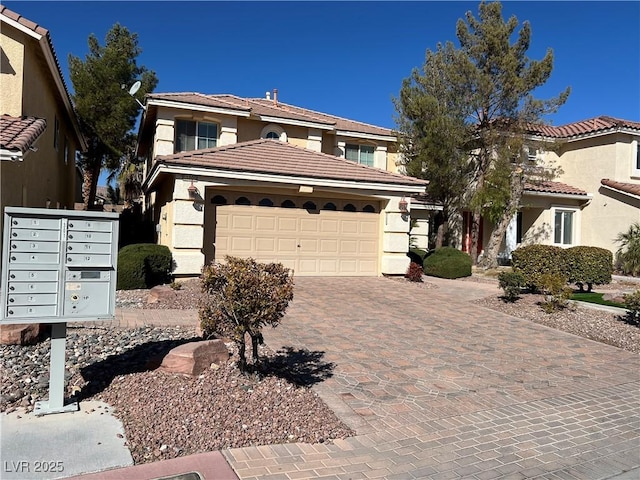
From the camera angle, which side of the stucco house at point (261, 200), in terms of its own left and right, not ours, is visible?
front

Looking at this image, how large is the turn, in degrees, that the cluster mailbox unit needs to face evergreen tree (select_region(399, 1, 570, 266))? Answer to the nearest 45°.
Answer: approximately 135° to its left

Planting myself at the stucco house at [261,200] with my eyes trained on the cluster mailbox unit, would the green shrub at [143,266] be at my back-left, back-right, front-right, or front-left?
front-right

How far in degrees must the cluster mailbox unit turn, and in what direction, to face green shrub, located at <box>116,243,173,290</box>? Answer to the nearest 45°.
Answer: approximately 180°

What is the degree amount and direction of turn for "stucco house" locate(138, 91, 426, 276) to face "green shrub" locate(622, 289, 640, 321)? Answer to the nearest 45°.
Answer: approximately 45° to its left

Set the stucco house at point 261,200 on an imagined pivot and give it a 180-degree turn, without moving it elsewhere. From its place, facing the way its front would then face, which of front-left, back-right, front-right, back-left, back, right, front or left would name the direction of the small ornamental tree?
back

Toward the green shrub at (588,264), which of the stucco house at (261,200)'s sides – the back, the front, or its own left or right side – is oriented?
left

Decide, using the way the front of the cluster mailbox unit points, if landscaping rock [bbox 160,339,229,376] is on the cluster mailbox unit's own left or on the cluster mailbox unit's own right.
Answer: on the cluster mailbox unit's own left

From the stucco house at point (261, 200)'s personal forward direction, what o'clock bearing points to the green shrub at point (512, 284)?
The green shrub is roughly at 10 o'clock from the stucco house.

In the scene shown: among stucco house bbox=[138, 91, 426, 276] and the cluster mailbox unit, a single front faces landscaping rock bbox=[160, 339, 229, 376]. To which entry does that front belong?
the stucco house

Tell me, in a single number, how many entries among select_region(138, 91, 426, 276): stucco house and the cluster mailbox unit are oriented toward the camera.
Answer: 2

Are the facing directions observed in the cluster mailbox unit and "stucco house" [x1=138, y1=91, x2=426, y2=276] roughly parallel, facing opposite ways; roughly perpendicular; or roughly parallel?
roughly parallel

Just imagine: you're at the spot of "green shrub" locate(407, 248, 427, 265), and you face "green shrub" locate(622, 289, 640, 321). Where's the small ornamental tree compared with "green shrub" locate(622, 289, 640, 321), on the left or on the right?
right

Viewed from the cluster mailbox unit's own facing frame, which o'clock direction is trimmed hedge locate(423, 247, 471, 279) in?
The trimmed hedge is roughly at 8 o'clock from the cluster mailbox unit.
